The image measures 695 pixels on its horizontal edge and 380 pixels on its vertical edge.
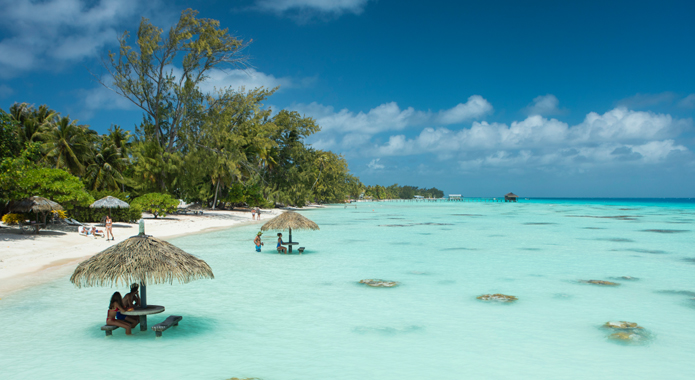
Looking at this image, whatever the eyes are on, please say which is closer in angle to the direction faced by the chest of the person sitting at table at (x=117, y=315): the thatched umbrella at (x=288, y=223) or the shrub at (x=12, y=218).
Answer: the thatched umbrella

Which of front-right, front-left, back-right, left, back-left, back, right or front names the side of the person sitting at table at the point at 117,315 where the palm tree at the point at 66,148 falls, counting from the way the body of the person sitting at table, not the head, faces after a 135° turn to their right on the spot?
back-right

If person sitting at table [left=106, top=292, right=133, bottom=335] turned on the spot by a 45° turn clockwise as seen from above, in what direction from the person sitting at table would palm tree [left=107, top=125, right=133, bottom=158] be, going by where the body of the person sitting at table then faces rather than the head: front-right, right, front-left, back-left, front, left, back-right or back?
back-left

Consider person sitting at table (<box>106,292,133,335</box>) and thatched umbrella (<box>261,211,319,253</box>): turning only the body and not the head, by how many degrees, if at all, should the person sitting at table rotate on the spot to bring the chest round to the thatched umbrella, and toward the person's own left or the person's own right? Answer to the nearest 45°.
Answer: approximately 45° to the person's own left

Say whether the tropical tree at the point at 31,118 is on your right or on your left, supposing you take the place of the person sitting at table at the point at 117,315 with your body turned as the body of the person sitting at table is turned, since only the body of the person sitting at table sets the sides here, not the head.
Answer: on your left

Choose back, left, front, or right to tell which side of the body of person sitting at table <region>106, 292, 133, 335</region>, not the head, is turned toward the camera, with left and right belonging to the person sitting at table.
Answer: right

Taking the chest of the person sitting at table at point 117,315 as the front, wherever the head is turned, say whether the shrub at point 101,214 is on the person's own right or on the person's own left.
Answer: on the person's own left

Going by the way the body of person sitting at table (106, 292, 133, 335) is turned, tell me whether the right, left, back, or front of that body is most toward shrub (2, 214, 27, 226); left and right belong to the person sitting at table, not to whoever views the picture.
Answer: left

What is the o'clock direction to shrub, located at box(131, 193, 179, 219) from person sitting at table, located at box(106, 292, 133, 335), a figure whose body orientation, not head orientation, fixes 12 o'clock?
The shrub is roughly at 9 o'clock from the person sitting at table.

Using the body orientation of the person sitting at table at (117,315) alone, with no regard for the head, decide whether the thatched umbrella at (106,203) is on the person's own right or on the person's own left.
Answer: on the person's own left
